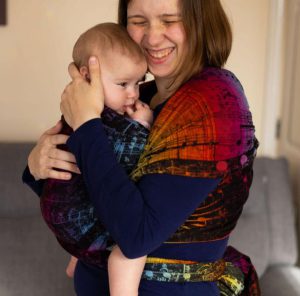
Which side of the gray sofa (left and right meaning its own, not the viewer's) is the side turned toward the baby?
front

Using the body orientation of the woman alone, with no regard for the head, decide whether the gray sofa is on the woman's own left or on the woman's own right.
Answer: on the woman's own right

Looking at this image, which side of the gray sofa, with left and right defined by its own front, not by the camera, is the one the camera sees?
front
